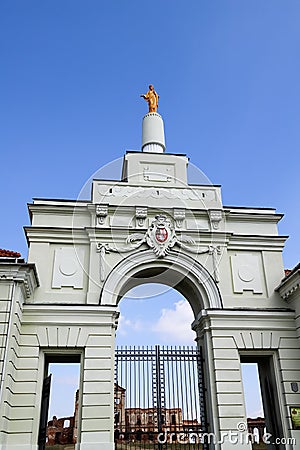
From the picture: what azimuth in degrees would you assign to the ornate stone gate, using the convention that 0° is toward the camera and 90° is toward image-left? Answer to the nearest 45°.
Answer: approximately 0°
